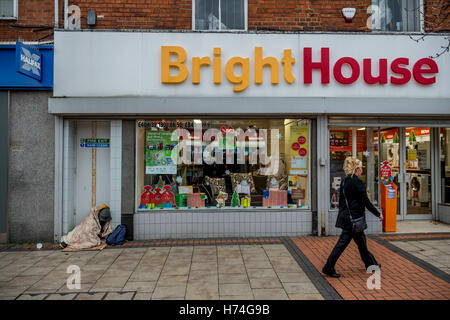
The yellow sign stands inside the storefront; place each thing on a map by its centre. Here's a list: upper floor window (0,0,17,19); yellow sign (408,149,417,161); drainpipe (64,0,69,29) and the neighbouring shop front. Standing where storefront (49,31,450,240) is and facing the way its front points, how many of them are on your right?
3

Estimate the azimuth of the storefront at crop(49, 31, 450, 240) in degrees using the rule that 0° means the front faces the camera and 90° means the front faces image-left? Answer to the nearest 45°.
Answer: approximately 0°

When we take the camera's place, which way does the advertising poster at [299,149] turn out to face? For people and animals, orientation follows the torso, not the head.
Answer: facing the viewer

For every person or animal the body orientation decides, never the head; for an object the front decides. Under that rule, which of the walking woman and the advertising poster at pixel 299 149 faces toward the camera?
the advertising poster

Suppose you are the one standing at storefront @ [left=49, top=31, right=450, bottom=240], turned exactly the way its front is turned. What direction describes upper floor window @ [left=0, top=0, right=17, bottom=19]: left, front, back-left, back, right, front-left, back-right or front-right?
right

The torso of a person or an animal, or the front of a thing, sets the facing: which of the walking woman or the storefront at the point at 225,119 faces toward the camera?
the storefront
